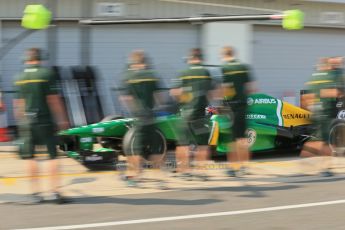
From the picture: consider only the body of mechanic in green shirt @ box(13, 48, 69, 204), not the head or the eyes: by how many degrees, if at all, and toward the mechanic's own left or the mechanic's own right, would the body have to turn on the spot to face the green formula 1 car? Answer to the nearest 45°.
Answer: approximately 45° to the mechanic's own right

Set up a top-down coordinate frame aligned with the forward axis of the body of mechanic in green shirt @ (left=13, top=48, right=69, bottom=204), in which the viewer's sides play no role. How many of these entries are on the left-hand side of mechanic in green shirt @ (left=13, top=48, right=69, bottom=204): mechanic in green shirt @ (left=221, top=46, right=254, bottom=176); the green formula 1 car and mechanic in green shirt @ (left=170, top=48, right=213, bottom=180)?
0

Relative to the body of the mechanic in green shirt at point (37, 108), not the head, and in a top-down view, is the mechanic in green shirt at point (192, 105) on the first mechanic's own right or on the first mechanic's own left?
on the first mechanic's own right

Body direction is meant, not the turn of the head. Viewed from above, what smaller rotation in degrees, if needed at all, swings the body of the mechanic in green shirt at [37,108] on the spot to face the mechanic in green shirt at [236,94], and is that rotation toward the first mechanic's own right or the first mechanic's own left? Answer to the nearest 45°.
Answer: approximately 90° to the first mechanic's own right

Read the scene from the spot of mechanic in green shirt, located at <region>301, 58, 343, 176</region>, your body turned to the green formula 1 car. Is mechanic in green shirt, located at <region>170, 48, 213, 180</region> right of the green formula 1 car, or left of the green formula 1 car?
left

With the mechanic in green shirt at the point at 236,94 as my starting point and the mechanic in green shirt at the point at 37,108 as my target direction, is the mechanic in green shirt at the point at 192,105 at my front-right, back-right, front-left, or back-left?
front-right

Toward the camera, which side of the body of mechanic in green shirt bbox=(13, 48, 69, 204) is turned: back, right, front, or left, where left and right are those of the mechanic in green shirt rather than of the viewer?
back

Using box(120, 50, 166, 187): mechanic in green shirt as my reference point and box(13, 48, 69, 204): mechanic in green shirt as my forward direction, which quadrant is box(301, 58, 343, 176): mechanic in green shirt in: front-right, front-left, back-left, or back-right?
back-left

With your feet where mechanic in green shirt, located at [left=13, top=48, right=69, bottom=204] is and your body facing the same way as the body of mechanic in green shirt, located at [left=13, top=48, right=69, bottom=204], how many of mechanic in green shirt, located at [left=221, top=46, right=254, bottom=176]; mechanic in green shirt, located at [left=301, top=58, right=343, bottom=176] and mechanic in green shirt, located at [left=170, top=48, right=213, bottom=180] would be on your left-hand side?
0
